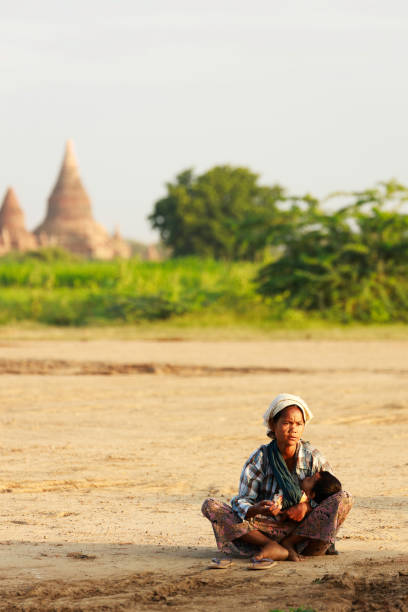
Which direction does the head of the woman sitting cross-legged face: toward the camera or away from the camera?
toward the camera

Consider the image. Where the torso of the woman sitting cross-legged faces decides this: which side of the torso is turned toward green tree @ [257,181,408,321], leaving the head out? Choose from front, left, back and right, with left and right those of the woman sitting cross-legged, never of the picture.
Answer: back

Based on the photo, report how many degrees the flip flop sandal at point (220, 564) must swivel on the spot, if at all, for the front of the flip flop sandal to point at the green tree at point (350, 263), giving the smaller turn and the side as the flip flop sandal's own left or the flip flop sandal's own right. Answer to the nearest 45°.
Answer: approximately 90° to the flip flop sandal's own right

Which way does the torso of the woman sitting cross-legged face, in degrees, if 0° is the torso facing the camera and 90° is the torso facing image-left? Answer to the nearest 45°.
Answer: approximately 0°

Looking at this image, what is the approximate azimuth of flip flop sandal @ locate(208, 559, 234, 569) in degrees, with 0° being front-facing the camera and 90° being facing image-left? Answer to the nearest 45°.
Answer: approximately 90°
